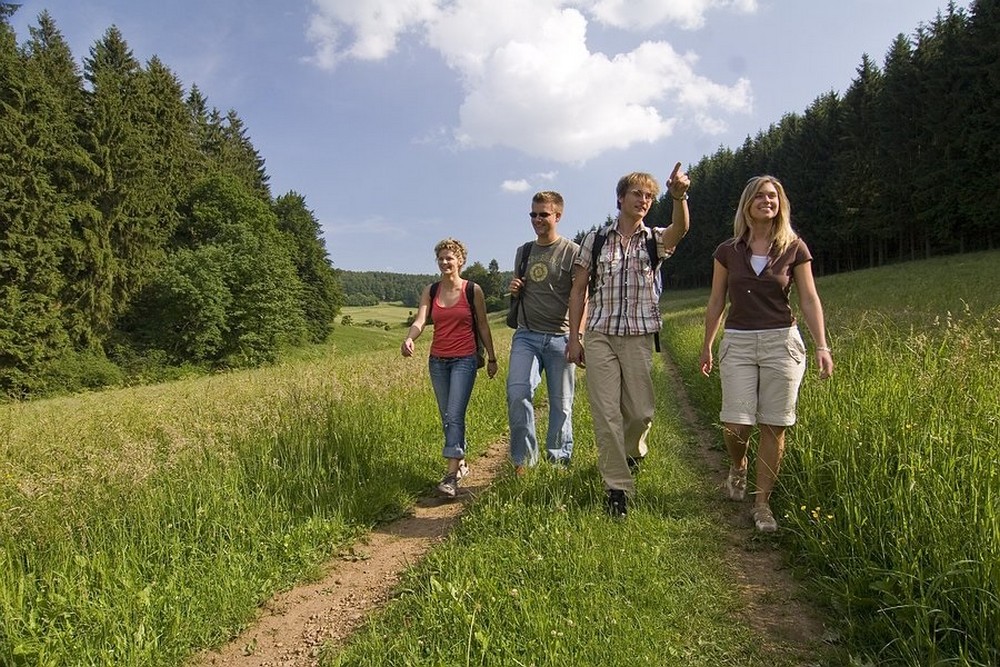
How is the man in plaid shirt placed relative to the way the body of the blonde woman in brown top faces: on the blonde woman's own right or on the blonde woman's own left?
on the blonde woman's own right

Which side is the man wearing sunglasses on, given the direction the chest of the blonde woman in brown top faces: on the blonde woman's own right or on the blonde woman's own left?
on the blonde woman's own right

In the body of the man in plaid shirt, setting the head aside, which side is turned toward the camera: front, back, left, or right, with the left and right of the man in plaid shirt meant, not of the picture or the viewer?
front

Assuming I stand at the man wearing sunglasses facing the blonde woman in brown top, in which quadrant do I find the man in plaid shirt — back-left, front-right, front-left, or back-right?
front-right

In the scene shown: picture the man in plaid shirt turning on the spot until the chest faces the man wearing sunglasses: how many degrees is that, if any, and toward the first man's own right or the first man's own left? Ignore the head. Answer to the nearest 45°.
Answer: approximately 135° to the first man's own right

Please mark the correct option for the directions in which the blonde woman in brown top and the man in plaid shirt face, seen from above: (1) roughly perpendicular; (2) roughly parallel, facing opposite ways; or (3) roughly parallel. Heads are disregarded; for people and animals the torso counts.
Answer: roughly parallel

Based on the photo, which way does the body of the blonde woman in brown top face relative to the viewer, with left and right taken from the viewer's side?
facing the viewer

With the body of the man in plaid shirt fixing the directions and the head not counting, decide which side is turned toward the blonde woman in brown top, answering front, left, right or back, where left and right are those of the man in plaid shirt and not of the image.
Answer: left

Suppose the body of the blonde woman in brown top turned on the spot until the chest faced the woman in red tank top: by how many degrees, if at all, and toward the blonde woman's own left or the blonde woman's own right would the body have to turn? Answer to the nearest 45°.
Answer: approximately 90° to the blonde woman's own right

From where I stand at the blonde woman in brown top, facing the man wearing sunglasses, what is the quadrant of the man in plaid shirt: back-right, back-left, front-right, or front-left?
front-left
